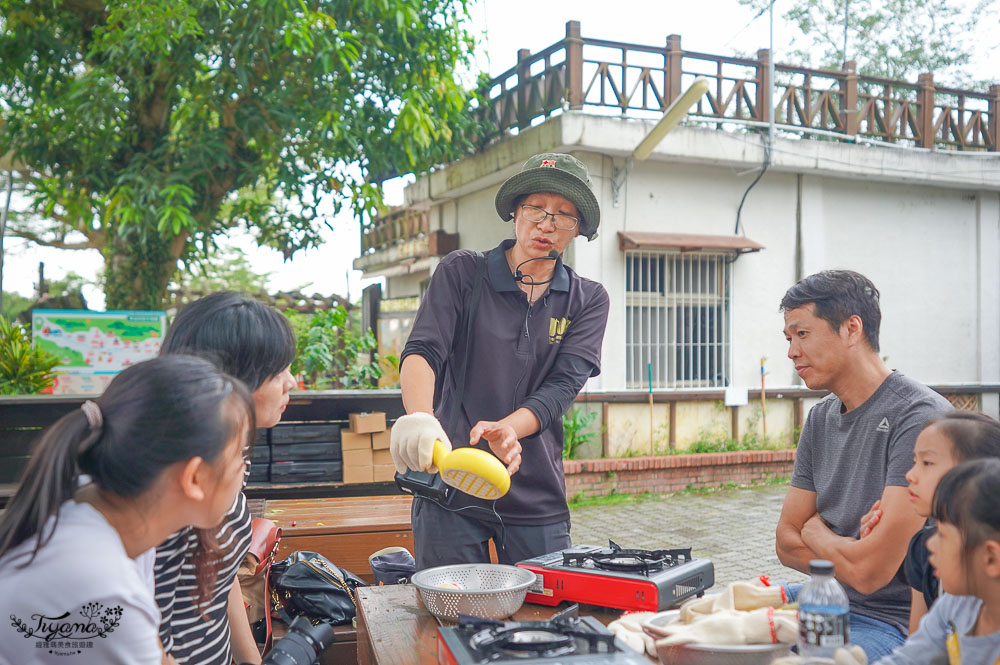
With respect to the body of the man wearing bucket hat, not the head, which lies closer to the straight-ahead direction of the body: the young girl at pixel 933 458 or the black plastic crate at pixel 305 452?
the young girl

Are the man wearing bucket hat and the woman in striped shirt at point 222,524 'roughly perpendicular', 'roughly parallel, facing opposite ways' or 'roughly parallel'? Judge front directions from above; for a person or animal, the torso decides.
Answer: roughly perpendicular

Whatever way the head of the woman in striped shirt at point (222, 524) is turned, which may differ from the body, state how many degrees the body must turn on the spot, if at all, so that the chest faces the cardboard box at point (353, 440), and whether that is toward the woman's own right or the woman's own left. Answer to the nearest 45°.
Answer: approximately 90° to the woman's own left

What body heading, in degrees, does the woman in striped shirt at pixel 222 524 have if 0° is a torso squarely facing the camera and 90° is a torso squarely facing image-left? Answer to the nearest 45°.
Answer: approximately 270°

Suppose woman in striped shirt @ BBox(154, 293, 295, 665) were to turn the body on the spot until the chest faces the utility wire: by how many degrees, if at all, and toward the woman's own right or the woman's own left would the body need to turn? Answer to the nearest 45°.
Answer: approximately 45° to the woman's own left

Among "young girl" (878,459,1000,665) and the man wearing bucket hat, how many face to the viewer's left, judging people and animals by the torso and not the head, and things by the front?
1

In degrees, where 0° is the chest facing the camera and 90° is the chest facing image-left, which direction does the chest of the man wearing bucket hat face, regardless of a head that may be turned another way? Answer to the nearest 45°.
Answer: approximately 0°

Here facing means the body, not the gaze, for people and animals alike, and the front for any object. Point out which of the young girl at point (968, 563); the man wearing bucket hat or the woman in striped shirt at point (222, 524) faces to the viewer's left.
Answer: the young girl at point (968, 563)

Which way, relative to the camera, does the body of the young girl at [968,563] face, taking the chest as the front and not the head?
to the viewer's left
